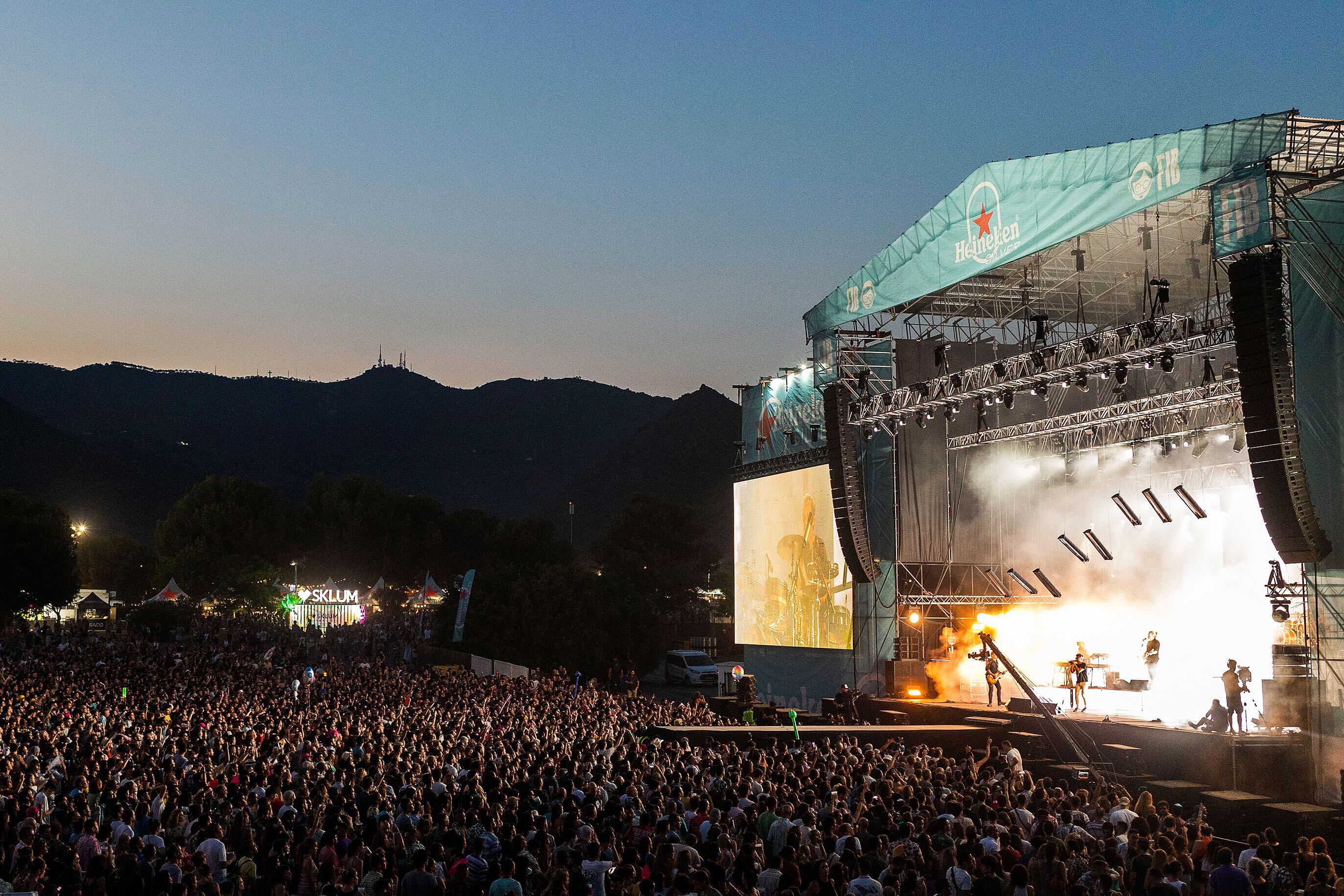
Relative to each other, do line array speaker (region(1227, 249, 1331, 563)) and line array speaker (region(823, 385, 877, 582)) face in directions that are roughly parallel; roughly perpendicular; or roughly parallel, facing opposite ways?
roughly parallel

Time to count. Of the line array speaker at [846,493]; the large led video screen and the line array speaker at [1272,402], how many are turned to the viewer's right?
0

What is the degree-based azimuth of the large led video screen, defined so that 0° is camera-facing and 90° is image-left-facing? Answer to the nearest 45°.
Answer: approximately 45°

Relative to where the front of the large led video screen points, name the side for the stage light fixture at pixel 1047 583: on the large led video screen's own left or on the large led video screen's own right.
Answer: on the large led video screen's own left

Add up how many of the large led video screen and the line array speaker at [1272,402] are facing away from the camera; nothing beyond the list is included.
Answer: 0

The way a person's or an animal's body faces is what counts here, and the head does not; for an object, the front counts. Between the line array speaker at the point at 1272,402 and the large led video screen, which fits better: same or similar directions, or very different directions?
same or similar directions

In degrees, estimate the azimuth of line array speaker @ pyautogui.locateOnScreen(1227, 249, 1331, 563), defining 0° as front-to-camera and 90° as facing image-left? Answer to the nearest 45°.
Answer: approximately 45°

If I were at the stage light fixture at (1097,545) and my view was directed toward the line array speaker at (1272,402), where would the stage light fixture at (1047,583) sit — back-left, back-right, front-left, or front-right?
back-right

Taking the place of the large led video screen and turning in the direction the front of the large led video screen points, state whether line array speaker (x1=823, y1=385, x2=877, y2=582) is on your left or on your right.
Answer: on your left

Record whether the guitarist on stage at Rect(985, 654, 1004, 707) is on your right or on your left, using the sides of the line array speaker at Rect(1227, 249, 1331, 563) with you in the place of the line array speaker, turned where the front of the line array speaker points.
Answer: on your right

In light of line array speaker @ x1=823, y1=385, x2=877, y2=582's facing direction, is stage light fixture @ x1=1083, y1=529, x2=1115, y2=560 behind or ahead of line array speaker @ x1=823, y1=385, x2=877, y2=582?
behind

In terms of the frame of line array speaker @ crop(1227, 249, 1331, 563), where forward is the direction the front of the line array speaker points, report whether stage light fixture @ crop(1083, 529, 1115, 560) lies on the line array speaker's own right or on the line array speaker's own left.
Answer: on the line array speaker's own right
